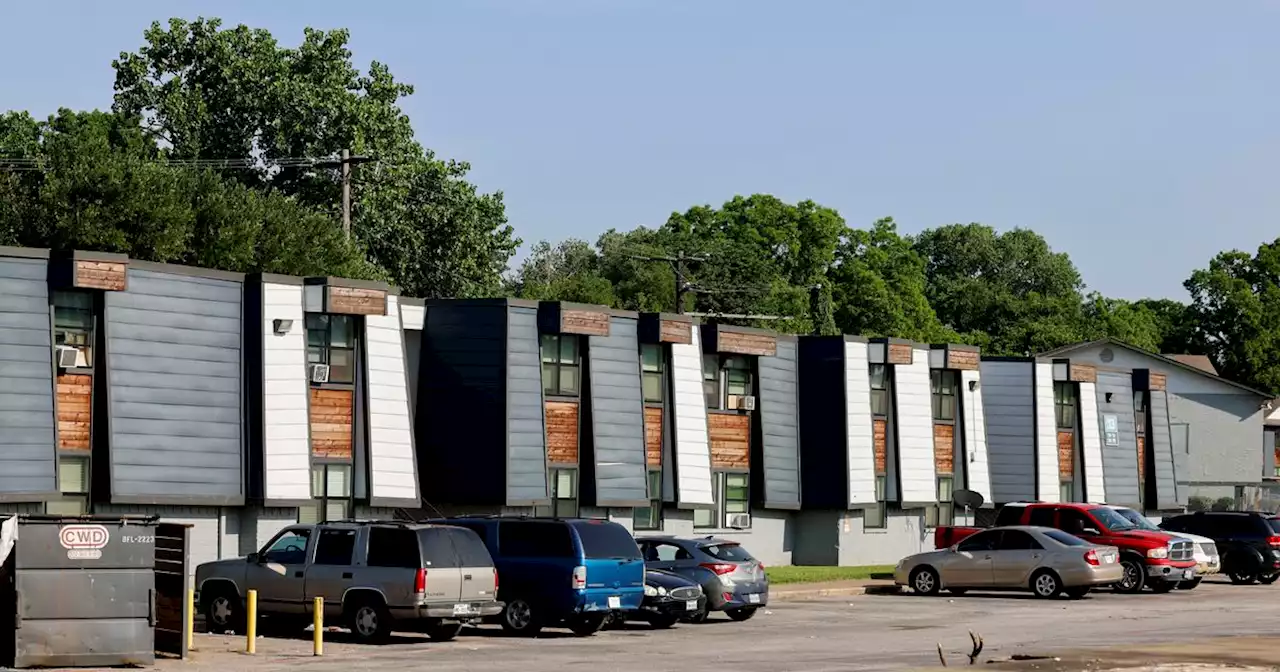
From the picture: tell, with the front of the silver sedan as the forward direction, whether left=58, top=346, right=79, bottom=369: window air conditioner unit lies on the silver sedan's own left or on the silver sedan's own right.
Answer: on the silver sedan's own left

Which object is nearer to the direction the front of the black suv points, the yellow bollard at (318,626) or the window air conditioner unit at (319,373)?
the window air conditioner unit

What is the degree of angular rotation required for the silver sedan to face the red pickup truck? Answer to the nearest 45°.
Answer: approximately 90° to its right

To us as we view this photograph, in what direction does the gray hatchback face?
facing away from the viewer and to the left of the viewer

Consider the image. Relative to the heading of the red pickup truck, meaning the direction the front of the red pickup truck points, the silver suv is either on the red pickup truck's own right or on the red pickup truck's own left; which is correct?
on the red pickup truck's own right

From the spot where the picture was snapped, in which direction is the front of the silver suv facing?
facing away from the viewer and to the left of the viewer

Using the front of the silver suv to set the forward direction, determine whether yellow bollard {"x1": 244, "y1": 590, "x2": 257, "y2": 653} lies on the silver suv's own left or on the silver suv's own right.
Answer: on the silver suv's own left

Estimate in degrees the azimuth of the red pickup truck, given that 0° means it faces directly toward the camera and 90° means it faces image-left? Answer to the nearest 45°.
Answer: approximately 315°
